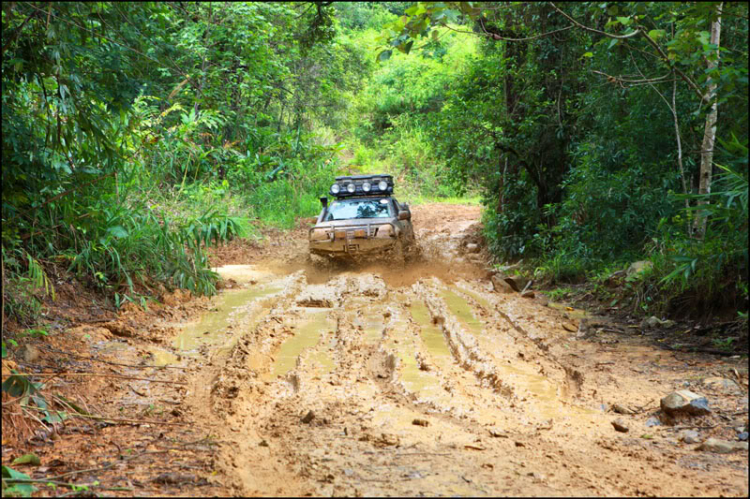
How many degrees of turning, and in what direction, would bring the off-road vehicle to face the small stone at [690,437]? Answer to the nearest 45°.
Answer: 0° — it already faces it

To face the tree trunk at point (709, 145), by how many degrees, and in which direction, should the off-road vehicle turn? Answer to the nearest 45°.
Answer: approximately 45° to its left

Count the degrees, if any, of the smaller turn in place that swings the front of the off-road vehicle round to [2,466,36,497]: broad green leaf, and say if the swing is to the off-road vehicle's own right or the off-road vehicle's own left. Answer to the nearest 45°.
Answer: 0° — it already faces it

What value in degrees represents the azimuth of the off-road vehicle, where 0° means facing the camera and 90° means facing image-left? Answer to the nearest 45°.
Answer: approximately 0°
